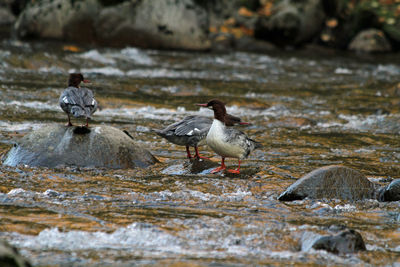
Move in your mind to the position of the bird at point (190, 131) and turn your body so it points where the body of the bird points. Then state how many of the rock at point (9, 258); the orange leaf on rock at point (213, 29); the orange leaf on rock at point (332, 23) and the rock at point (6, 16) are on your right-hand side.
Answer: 1

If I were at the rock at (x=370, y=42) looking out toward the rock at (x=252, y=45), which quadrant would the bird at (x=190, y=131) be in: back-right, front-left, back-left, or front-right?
front-left

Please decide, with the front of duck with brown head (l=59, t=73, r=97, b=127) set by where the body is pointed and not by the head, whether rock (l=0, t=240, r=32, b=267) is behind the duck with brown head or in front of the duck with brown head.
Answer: behind

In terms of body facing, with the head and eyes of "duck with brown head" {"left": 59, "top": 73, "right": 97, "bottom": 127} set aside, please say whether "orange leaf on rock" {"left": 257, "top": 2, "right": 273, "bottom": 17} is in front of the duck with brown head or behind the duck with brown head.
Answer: in front

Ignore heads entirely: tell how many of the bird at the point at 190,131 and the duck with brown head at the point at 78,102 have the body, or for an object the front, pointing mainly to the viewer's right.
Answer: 1

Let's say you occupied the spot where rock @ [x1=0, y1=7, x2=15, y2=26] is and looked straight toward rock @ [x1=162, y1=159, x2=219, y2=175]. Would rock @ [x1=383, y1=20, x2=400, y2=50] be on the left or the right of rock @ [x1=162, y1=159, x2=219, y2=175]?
left

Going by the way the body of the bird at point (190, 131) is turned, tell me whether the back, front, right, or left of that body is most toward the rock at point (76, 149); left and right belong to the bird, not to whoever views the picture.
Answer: back

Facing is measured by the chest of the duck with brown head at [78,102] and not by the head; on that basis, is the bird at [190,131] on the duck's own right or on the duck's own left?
on the duck's own right

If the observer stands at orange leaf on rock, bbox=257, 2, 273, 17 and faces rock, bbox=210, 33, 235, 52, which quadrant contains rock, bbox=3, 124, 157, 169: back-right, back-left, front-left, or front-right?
front-left

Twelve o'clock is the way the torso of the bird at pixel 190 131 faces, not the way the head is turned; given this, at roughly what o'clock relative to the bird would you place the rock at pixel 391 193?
The rock is roughly at 1 o'clock from the bird.

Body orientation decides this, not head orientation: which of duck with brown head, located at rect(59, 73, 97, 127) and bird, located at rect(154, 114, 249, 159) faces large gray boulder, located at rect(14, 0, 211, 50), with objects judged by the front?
the duck with brown head

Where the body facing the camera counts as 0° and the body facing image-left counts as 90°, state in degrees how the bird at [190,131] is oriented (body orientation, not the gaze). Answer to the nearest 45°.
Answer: approximately 270°

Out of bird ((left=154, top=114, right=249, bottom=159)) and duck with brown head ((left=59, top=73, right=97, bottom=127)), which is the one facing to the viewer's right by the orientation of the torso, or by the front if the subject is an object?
the bird

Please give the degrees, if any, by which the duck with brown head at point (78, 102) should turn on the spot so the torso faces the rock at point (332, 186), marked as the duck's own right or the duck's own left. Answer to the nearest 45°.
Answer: approximately 135° to the duck's own right

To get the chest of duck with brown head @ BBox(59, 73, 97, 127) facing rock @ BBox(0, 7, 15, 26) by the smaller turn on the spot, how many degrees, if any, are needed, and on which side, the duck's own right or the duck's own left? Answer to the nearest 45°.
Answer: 0° — it already faces it

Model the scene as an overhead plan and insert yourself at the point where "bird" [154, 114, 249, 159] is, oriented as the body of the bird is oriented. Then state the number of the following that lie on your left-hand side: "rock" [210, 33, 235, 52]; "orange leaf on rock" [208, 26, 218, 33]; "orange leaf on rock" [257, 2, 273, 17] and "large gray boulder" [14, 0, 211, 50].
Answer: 4

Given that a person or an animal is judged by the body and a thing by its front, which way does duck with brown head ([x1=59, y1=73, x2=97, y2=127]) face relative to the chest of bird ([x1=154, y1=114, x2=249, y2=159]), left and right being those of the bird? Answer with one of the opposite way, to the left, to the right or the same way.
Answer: to the left

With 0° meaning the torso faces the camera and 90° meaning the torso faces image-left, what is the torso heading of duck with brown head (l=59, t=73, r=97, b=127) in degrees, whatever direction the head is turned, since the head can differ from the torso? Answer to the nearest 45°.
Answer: approximately 180°

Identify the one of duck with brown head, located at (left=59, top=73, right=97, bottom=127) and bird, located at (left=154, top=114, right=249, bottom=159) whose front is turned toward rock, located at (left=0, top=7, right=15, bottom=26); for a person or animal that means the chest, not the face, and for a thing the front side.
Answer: the duck with brown head
